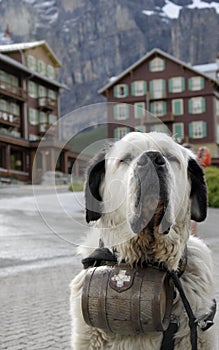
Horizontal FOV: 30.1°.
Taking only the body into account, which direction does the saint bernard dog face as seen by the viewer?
toward the camera
